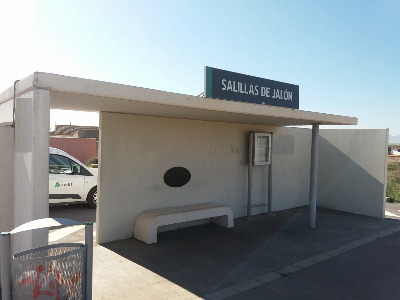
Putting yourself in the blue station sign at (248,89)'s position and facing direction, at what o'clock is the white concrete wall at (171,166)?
The white concrete wall is roughly at 5 o'clock from the blue station sign.

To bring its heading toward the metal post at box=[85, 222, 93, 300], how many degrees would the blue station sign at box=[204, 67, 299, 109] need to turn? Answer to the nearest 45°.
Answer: approximately 45° to its right

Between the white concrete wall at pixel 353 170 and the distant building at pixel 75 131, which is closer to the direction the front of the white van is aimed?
the white concrete wall

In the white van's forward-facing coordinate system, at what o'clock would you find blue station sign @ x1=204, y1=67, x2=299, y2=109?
The blue station sign is roughly at 2 o'clock from the white van.

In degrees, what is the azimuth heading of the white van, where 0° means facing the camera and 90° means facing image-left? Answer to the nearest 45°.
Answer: approximately 270°

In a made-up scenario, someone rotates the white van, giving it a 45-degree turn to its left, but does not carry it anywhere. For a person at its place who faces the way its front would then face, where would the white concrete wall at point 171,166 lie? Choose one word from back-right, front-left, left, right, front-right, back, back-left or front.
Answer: right

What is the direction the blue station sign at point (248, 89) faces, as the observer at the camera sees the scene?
facing the viewer and to the right of the viewer

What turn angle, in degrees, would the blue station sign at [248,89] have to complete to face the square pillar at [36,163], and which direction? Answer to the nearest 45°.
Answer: approximately 90° to its right

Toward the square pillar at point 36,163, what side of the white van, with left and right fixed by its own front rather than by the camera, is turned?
right

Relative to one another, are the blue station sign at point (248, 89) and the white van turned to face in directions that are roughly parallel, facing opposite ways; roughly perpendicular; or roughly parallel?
roughly perpendicular

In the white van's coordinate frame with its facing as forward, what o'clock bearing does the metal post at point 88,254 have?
The metal post is roughly at 3 o'clock from the white van.

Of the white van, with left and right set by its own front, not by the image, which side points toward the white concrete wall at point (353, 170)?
front

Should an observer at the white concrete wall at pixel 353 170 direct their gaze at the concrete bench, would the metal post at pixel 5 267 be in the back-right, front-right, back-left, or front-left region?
front-left

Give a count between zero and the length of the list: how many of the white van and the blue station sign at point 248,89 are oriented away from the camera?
0

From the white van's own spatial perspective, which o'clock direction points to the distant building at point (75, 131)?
The distant building is roughly at 9 o'clock from the white van.
